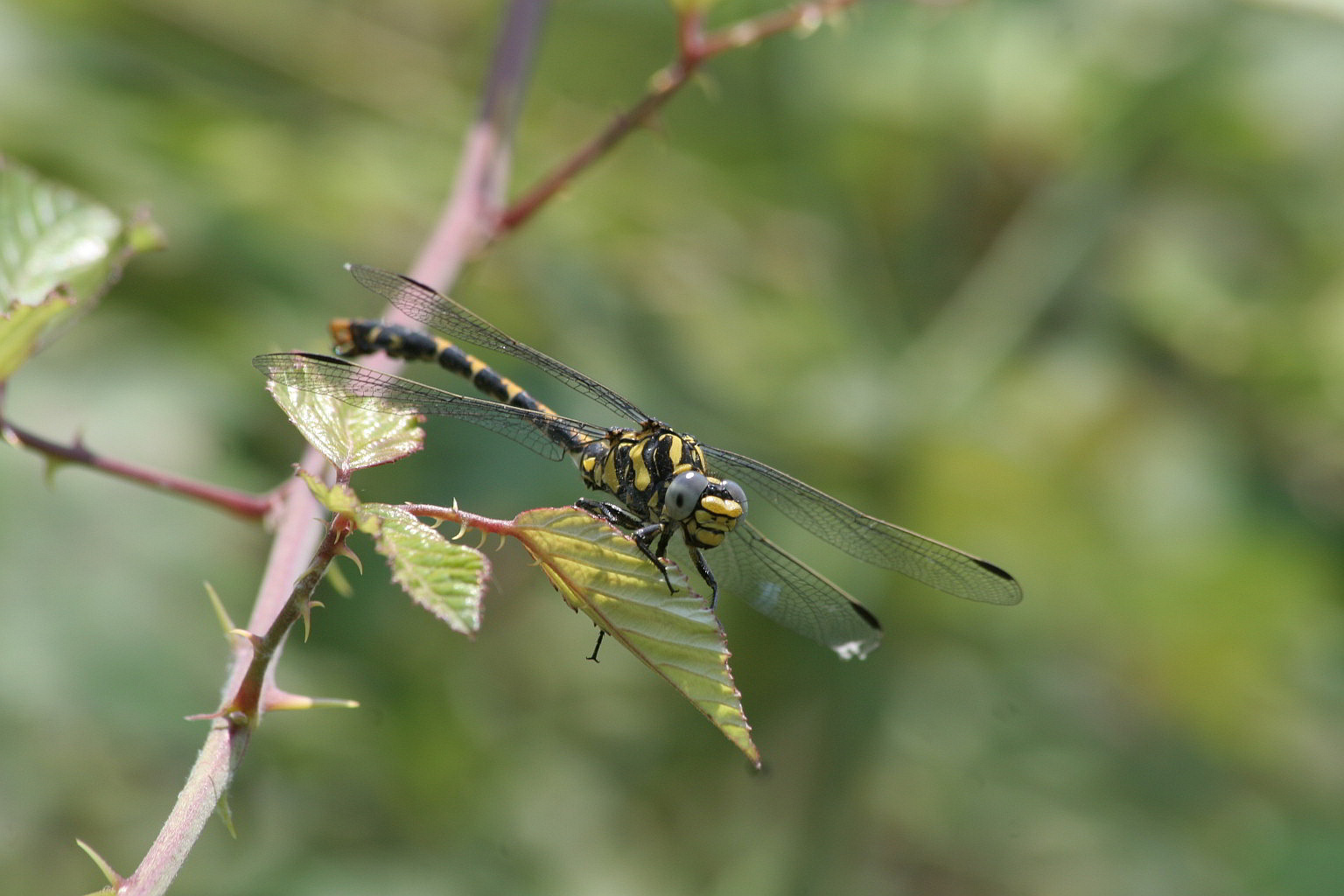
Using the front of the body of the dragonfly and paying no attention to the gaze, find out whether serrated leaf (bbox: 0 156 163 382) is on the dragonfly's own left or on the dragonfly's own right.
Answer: on the dragonfly's own right

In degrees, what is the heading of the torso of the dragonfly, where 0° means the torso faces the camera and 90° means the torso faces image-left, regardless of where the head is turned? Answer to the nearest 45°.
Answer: approximately 315°

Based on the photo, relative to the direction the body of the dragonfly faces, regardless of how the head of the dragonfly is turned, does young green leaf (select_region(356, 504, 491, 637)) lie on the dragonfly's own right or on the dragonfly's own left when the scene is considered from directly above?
on the dragonfly's own right

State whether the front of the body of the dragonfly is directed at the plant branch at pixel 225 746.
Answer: no

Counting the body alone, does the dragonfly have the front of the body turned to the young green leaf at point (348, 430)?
no

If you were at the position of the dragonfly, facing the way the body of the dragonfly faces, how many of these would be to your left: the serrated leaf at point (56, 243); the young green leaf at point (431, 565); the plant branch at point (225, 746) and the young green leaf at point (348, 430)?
0
